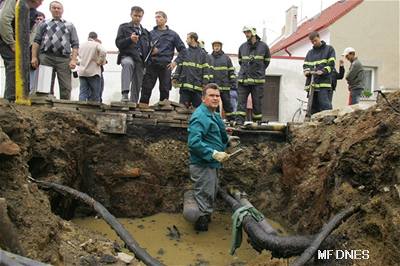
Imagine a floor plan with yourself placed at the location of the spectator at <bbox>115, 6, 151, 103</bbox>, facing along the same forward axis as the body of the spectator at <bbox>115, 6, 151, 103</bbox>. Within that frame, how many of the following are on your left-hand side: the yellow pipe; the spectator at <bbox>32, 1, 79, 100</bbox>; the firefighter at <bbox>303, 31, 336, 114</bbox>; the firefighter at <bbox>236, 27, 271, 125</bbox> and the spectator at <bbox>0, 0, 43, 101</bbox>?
2

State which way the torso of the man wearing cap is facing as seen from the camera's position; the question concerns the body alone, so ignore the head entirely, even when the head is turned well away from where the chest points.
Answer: to the viewer's left

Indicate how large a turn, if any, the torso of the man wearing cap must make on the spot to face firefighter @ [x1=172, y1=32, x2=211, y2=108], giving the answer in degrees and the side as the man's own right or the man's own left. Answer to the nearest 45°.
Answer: approximately 45° to the man's own left

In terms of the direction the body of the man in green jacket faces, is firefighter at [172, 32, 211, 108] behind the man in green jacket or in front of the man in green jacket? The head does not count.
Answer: behind

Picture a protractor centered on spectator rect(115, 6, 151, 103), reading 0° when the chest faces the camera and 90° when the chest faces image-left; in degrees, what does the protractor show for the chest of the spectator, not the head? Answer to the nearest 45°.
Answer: approximately 0°

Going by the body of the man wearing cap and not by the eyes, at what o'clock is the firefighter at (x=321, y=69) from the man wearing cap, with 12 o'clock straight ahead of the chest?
The firefighter is roughly at 10 o'clock from the man wearing cap.

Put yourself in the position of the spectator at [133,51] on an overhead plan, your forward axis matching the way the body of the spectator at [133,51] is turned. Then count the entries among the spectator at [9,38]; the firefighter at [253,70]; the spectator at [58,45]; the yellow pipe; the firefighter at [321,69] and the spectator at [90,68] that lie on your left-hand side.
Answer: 2

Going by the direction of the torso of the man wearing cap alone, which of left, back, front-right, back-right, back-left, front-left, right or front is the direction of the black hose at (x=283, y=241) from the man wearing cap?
left
